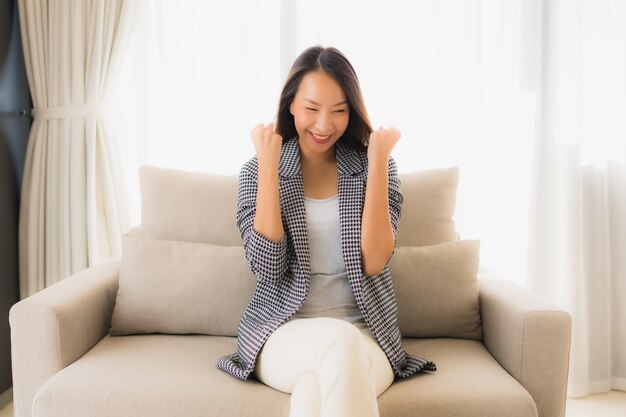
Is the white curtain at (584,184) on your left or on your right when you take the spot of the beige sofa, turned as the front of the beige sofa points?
on your left

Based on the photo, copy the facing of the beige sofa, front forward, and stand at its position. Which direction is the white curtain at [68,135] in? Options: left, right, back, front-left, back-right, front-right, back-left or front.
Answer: back-right

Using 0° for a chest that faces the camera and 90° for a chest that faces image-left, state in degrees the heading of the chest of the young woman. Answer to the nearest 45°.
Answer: approximately 0°

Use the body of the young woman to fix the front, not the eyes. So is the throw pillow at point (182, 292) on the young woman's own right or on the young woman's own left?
on the young woman's own right

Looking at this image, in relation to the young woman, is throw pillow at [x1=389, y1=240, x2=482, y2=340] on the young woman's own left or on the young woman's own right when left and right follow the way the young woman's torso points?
on the young woman's own left

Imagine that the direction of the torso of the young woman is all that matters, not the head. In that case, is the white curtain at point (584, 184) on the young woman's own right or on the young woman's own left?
on the young woman's own left

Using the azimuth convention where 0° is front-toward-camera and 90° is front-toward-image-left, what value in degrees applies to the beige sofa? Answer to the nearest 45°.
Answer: approximately 0°
